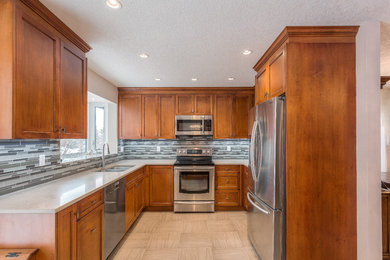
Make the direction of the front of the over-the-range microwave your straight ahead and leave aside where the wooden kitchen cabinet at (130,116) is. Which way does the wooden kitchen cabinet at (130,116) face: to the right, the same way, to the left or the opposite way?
the same way

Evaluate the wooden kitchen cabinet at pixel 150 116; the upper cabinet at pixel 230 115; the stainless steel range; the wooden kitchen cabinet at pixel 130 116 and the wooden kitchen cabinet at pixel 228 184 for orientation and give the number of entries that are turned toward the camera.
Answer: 5

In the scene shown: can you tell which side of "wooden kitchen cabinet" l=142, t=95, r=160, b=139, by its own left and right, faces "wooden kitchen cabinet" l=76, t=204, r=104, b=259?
front

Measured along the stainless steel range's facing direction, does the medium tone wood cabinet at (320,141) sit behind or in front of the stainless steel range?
in front

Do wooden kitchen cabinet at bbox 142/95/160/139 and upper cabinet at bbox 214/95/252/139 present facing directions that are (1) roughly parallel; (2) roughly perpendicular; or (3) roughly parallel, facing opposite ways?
roughly parallel

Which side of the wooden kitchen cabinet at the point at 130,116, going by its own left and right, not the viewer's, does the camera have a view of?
front

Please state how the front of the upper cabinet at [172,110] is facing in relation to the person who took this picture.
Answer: facing the viewer

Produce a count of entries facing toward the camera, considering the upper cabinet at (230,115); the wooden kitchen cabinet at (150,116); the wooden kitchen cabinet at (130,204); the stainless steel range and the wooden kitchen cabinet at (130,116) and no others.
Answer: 4

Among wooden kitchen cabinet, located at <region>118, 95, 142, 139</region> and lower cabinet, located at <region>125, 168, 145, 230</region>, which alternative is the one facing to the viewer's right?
the lower cabinet

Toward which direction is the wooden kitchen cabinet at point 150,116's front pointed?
toward the camera

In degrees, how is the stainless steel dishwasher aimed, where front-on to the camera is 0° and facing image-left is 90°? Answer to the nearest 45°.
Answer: approximately 315°

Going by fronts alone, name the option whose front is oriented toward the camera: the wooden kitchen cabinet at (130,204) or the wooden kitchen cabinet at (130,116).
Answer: the wooden kitchen cabinet at (130,116)

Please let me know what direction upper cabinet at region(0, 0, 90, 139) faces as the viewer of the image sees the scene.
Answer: facing the viewer and to the right of the viewer

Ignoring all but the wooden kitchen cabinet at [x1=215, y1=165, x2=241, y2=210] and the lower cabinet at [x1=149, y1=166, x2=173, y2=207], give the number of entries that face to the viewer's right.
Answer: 0

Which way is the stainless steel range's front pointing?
toward the camera

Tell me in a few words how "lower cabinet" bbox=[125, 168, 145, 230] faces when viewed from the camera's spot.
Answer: facing to the right of the viewer
